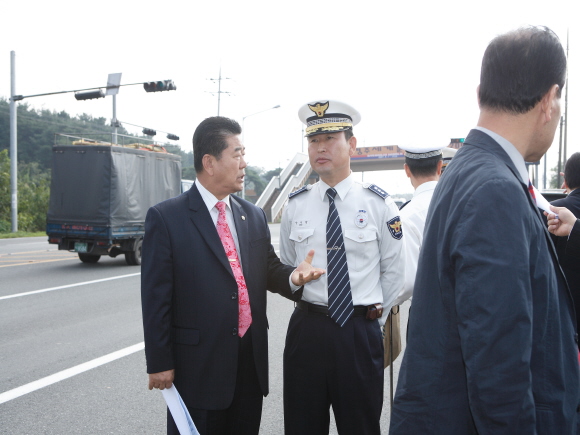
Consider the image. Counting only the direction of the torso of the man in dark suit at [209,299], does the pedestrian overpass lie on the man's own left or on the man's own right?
on the man's own left

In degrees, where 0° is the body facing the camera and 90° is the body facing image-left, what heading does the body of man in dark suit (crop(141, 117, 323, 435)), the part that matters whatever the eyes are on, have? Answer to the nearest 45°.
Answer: approximately 315°

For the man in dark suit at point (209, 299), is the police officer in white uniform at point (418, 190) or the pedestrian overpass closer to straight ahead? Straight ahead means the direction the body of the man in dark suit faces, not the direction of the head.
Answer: the police officer in white uniform

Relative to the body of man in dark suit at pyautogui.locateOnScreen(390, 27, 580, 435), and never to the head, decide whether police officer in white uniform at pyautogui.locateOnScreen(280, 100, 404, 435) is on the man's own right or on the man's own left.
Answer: on the man's own left

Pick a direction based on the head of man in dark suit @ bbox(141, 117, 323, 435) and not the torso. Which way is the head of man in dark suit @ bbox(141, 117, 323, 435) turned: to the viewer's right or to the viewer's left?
to the viewer's right
